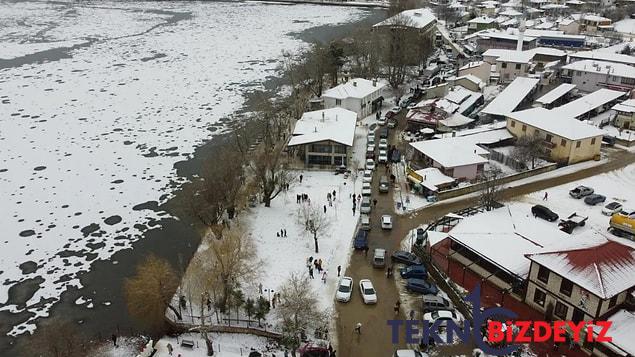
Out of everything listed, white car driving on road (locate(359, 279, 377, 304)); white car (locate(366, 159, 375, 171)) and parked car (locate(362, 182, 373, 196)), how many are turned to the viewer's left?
0

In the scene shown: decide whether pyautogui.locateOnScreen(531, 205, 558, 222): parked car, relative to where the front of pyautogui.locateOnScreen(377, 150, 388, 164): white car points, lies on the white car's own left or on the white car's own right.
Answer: on the white car's own left

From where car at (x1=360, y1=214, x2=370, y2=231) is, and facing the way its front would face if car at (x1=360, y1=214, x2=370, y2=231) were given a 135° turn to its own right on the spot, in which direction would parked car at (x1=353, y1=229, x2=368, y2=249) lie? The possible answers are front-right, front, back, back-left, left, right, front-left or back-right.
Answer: back-left

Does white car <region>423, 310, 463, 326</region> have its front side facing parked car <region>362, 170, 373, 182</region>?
no

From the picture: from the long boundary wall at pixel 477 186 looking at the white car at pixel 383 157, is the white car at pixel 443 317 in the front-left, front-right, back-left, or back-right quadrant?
back-left

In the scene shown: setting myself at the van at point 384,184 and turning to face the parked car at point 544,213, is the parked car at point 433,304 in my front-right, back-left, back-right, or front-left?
front-right

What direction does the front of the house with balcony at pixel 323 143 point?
toward the camera

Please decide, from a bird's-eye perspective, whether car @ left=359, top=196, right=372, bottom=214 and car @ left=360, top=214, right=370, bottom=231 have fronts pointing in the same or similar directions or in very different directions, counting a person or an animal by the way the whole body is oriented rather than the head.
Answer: same or similar directions
